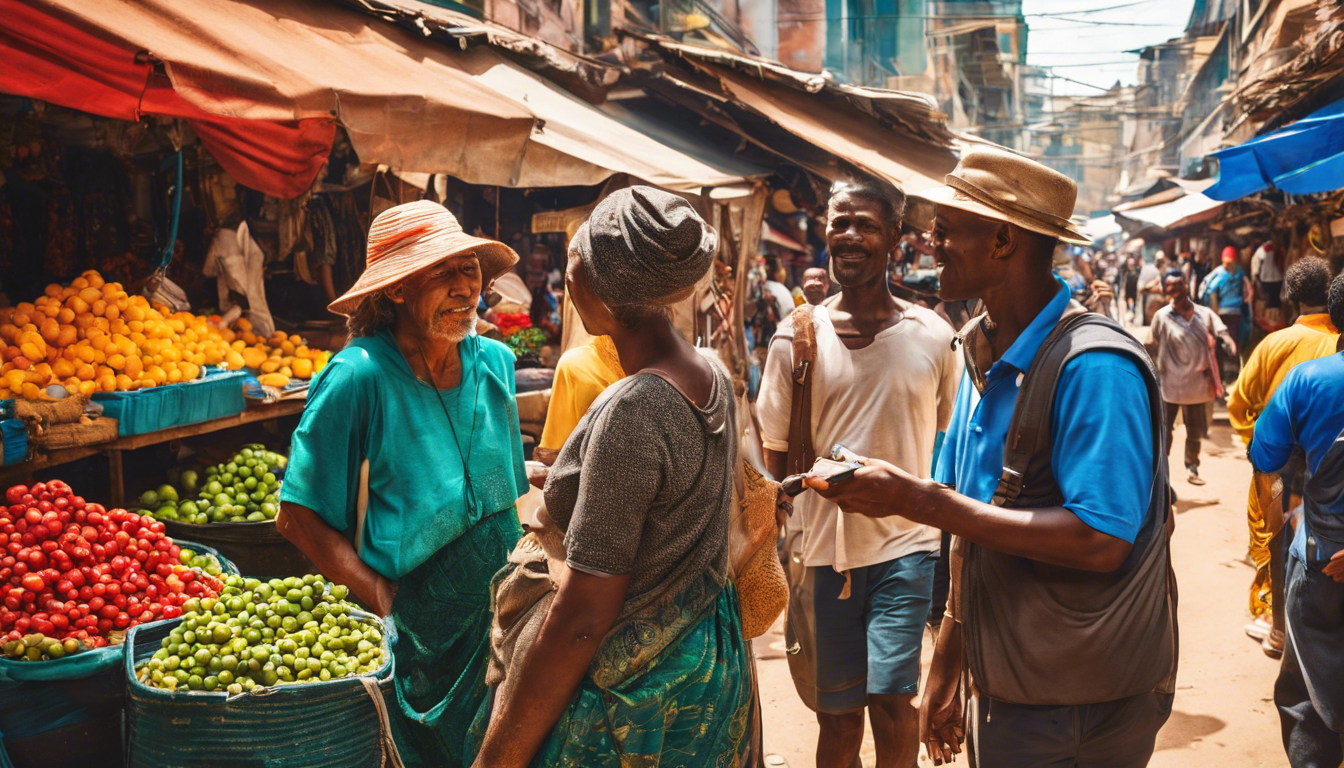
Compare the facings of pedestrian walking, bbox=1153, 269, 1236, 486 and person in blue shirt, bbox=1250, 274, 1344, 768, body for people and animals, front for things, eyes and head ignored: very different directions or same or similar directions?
very different directions

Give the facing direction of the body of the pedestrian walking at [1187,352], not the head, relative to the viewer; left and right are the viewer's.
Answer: facing the viewer

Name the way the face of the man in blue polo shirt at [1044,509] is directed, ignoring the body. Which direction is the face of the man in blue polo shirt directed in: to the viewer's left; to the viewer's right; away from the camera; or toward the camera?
to the viewer's left

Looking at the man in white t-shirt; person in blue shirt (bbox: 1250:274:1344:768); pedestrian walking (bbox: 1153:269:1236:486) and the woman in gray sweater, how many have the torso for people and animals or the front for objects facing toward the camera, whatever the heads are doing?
2

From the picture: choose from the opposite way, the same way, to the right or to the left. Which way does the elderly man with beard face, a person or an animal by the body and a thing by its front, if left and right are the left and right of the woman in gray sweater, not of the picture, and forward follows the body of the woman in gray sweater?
the opposite way

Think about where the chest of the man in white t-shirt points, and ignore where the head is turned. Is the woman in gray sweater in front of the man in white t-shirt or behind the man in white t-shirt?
in front

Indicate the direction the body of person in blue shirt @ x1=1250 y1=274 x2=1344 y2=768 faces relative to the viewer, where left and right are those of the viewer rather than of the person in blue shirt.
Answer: facing away from the viewer

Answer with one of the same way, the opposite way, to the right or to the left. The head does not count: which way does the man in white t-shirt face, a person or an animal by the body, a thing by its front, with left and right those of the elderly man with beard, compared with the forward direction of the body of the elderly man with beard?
to the right

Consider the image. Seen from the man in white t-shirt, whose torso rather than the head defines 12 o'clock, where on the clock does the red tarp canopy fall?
The red tarp canopy is roughly at 3 o'clock from the man in white t-shirt.

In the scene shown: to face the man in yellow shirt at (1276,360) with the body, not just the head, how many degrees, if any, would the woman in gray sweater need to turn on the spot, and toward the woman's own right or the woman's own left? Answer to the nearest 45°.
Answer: approximately 90° to the woman's own right

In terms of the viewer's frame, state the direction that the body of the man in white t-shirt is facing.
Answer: toward the camera

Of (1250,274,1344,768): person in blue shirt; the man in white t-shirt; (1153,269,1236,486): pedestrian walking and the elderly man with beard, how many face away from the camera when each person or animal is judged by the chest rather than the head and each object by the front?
1

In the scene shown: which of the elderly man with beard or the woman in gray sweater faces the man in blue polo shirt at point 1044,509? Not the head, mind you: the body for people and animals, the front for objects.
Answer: the elderly man with beard

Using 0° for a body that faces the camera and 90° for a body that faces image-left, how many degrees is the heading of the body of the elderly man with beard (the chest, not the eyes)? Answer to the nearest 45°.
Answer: approximately 315°
